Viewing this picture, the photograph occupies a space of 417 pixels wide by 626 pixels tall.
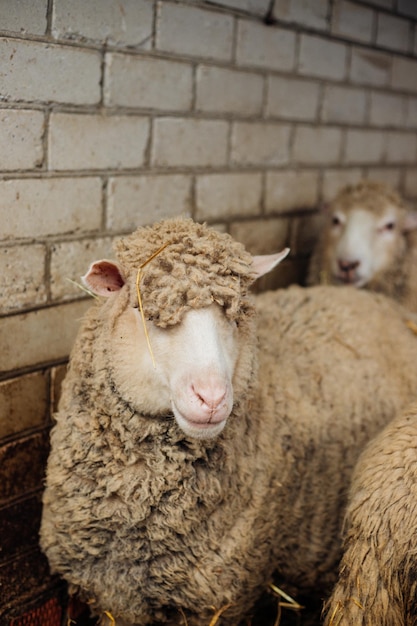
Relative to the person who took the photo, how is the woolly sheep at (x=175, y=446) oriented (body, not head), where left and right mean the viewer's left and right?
facing the viewer and to the left of the viewer

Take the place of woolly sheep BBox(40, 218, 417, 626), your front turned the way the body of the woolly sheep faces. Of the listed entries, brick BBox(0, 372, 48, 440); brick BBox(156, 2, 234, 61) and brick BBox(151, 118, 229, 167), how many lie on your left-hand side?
0

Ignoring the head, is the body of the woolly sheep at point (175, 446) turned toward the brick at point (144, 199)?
no

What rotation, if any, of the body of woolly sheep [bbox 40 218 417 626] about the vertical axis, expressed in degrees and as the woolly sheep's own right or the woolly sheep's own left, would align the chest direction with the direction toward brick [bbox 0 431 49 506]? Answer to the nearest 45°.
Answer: approximately 90° to the woolly sheep's own right

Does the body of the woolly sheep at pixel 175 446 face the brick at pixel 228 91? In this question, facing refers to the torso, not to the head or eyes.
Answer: no

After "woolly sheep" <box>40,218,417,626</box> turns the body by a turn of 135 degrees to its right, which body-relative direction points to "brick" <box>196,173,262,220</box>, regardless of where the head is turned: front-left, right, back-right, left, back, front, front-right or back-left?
front

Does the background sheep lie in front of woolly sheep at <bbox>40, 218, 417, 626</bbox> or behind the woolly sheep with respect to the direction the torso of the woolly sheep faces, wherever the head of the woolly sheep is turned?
behind

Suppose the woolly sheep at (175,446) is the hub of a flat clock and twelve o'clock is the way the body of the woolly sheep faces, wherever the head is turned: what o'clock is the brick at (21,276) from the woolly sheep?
The brick is roughly at 3 o'clock from the woolly sheep.

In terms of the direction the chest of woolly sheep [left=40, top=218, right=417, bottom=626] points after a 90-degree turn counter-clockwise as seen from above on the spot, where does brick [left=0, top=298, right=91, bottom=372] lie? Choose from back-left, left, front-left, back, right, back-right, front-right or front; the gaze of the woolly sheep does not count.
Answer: back

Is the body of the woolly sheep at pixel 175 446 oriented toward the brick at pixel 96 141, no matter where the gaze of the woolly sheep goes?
no

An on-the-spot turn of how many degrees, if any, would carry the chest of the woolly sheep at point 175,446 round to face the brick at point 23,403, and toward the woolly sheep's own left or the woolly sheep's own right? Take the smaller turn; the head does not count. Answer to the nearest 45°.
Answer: approximately 90° to the woolly sheep's own right
